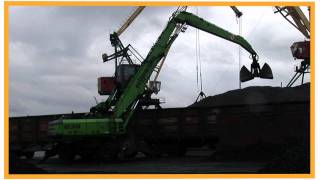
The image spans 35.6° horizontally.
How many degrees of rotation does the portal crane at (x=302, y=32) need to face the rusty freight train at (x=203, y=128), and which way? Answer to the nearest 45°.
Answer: approximately 90° to its left

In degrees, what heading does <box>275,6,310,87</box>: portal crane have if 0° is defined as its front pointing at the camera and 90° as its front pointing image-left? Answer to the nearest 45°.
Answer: approximately 90°
